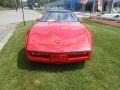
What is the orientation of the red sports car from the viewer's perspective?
toward the camera
